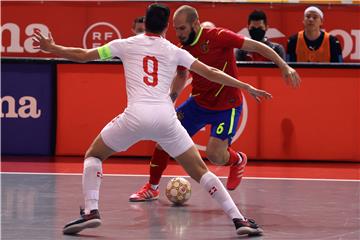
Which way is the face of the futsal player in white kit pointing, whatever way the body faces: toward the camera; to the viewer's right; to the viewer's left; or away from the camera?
away from the camera

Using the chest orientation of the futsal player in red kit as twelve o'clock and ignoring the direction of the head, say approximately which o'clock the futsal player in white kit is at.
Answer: The futsal player in white kit is roughly at 11 o'clock from the futsal player in red kit.

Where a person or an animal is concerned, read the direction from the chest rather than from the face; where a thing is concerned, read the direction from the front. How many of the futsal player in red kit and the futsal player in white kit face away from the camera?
1

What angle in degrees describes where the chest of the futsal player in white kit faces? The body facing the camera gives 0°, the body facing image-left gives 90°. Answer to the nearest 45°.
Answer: approximately 180°

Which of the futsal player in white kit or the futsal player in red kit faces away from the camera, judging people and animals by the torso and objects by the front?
the futsal player in white kit

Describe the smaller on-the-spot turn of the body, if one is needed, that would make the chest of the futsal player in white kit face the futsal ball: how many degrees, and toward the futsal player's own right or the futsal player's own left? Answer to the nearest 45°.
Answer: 0° — they already face it
